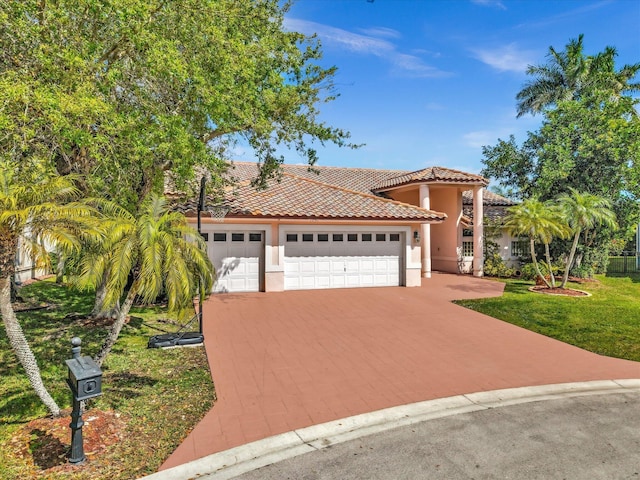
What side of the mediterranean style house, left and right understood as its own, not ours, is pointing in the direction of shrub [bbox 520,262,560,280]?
left

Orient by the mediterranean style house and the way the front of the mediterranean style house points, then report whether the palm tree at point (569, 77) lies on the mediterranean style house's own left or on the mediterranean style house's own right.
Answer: on the mediterranean style house's own left

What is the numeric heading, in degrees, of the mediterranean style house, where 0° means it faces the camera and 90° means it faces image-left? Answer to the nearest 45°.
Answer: approximately 0°

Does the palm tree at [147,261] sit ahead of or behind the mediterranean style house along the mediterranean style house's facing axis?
ahead

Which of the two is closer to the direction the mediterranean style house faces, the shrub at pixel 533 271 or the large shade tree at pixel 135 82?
the large shade tree

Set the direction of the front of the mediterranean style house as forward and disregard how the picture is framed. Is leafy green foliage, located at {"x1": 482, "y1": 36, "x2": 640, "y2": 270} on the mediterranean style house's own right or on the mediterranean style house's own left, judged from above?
on the mediterranean style house's own left

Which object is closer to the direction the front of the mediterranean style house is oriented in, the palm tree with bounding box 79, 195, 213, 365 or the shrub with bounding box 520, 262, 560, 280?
the palm tree
